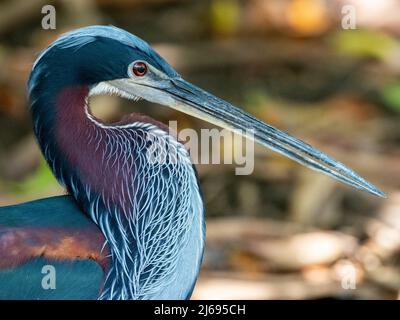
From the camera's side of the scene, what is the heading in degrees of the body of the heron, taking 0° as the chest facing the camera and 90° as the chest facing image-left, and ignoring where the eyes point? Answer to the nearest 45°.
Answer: approximately 270°
